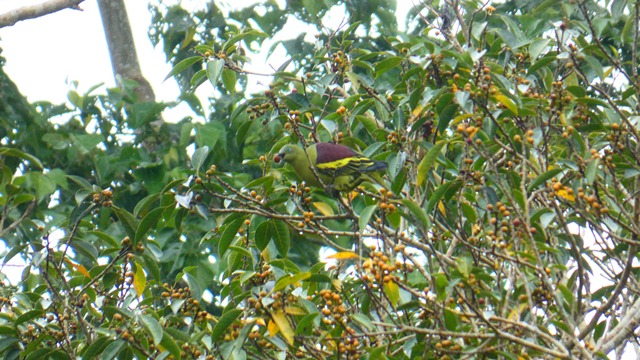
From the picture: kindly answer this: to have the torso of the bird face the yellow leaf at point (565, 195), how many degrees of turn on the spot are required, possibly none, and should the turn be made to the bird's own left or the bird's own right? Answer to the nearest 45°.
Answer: approximately 135° to the bird's own left

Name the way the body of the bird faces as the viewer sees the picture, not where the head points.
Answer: to the viewer's left

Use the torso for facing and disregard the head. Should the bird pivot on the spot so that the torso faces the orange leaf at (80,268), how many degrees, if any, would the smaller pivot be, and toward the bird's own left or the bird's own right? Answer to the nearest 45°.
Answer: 0° — it already faces it
